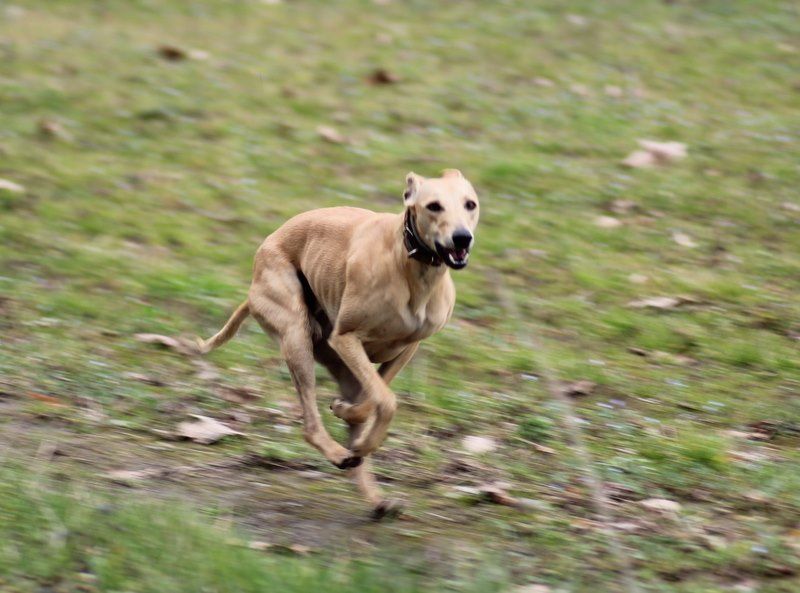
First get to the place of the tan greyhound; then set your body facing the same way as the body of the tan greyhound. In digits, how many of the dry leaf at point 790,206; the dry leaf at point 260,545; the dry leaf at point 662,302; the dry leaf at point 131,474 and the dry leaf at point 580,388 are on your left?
3

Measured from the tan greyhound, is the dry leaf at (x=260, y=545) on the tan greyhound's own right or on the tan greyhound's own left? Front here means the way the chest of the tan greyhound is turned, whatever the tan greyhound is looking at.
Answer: on the tan greyhound's own right

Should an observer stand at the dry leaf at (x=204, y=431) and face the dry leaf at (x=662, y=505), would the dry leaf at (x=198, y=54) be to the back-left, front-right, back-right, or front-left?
back-left

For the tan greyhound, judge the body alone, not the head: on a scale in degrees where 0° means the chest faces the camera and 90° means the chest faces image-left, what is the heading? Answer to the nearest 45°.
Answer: approximately 315°

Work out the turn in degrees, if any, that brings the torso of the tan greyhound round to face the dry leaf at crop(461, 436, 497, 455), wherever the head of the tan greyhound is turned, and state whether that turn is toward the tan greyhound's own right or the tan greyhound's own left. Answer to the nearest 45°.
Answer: approximately 90° to the tan greyhound's own left

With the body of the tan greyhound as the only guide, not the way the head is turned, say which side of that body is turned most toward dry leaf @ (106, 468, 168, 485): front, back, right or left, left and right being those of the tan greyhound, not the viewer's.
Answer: right

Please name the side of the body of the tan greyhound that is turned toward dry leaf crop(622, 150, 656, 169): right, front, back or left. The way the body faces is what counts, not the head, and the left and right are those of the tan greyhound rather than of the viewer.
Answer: left

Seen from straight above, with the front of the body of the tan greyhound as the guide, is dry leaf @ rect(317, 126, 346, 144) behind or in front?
behind

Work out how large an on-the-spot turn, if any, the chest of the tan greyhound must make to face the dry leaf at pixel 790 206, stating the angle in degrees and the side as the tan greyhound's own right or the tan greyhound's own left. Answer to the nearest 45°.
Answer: approximately 90° to the tan greyhound's own left

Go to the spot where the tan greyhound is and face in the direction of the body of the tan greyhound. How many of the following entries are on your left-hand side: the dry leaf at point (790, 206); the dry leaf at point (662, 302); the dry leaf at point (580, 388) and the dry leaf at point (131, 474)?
3
